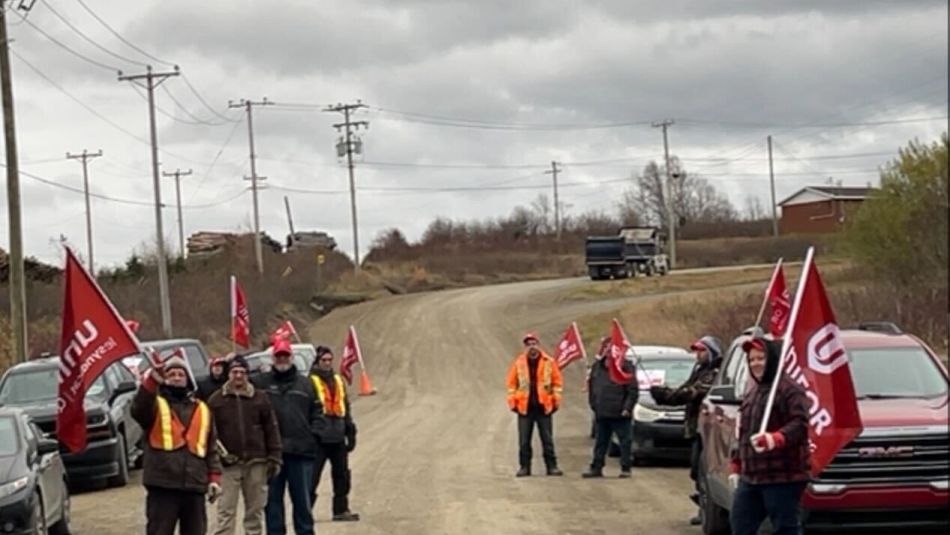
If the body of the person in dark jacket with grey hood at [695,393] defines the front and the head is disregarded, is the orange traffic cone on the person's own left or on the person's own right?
on the person's own right

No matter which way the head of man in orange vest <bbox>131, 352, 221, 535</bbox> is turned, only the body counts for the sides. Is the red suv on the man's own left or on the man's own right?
on the man's own left

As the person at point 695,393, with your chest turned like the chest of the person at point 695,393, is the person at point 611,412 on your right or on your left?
on your right

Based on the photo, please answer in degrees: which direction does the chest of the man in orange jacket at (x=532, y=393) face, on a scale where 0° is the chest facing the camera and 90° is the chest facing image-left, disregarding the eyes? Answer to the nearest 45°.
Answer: approximately 0°

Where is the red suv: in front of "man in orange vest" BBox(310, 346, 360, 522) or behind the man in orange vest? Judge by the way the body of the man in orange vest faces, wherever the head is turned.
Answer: in front

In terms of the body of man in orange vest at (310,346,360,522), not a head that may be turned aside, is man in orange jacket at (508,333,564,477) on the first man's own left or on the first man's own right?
on the first man's own left

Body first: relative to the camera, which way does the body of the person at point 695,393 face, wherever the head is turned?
to the viewer's left

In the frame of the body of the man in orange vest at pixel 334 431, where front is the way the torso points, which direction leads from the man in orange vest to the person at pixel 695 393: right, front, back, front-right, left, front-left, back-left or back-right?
front-left
